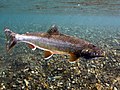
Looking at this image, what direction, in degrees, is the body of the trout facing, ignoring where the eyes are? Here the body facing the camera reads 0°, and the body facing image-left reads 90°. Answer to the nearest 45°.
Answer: approximately 270°
